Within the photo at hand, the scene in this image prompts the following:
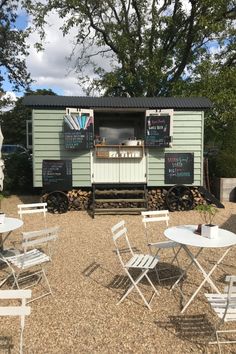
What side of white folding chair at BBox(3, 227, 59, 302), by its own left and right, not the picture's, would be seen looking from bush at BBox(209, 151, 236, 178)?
back

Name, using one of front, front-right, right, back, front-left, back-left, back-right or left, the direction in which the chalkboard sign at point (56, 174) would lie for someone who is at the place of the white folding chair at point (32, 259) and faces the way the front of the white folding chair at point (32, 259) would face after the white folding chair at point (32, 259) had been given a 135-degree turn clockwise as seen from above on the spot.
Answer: front

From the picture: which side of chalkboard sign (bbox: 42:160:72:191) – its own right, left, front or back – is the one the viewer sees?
front

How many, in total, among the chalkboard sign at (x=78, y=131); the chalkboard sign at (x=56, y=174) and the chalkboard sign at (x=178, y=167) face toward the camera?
3

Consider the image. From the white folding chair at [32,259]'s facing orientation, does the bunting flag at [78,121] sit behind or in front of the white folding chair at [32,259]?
behind

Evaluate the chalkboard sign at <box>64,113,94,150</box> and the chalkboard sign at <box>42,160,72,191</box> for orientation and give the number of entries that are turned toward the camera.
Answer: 2

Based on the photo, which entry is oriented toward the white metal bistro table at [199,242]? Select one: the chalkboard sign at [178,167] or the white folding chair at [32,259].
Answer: the chalkboard sign

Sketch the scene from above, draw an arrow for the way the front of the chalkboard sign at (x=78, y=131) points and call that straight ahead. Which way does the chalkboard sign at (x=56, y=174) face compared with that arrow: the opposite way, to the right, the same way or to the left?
the same way

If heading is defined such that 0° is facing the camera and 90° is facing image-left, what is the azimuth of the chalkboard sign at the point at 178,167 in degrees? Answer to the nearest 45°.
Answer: approximately 0°

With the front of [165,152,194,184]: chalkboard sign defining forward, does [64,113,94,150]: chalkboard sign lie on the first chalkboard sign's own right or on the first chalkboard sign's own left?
on the first chalkboard sign's own right

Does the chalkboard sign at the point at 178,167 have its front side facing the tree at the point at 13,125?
no

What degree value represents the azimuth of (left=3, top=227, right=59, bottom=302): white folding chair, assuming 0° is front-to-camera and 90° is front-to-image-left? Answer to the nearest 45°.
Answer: approximately 45°

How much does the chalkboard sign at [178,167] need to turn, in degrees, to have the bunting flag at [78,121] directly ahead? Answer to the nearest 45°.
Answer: approximately 90° to its right

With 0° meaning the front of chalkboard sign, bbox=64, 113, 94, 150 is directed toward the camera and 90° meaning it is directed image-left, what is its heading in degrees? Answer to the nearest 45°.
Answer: approximately 0°

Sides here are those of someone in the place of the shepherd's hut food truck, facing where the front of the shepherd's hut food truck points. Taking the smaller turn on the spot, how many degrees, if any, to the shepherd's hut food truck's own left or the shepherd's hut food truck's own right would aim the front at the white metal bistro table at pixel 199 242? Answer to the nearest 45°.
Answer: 0° — it already faces it

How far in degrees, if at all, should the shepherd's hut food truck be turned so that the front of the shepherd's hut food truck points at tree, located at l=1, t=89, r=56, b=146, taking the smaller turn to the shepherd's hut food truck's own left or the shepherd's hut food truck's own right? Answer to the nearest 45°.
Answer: approximately 135° to the shepherd's hut food truck's own right
